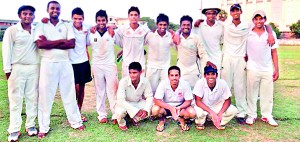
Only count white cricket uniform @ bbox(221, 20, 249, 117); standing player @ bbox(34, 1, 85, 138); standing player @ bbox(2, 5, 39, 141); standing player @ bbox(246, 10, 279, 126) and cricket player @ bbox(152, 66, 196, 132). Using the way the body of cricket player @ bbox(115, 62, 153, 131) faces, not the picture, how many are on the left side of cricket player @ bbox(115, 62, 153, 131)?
3

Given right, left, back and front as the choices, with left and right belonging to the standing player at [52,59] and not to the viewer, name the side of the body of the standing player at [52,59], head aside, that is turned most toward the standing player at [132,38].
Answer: left

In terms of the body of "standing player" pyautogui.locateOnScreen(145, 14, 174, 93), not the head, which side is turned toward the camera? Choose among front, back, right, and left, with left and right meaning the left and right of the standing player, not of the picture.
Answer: front

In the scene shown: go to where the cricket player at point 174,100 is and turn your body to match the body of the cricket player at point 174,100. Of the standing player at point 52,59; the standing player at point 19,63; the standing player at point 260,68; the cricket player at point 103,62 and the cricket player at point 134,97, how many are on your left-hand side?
1

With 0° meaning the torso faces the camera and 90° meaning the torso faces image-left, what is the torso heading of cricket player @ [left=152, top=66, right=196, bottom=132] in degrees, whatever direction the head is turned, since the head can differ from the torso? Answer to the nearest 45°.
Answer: approximately 0°

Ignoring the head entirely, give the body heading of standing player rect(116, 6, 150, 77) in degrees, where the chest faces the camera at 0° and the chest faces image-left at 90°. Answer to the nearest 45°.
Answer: approximately 0°

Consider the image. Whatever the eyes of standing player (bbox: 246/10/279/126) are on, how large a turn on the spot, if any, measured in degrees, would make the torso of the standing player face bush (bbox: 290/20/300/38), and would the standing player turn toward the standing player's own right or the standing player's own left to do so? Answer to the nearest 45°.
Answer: approximately 180°

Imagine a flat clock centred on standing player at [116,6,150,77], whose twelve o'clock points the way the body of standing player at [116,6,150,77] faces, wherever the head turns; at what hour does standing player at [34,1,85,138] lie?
standing player at [34,1,85,138] is roughly at 2 o'clock from standing player at [116,6,150,77].

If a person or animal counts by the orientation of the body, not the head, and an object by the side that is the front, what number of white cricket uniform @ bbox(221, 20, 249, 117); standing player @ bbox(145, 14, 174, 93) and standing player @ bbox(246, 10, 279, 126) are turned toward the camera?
3

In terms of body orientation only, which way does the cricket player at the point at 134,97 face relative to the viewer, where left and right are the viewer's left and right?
facing the viewer

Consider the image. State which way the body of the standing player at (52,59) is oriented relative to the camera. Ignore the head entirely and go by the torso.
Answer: toward the camera
